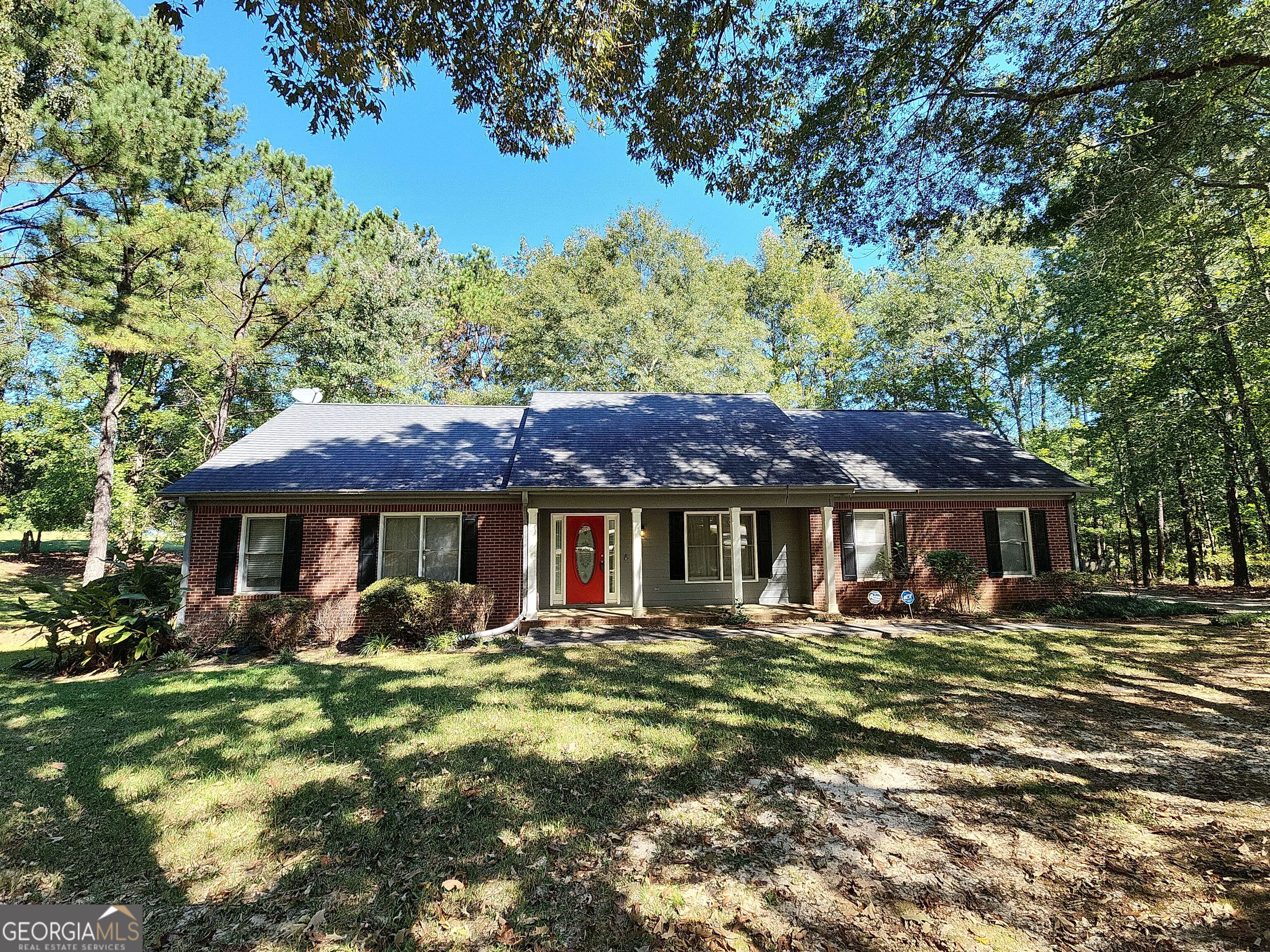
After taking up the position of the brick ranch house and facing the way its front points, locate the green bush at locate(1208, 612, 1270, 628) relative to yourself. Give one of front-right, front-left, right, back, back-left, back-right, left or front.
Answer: left

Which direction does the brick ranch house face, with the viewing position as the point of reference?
facing the viewer

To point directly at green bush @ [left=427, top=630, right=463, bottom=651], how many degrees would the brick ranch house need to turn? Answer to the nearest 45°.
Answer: approximately 45° to its right

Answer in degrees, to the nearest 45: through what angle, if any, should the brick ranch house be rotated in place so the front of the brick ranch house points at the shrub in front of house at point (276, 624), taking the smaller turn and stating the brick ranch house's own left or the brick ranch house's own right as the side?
approximately 90° to the brick ranch house's own right
